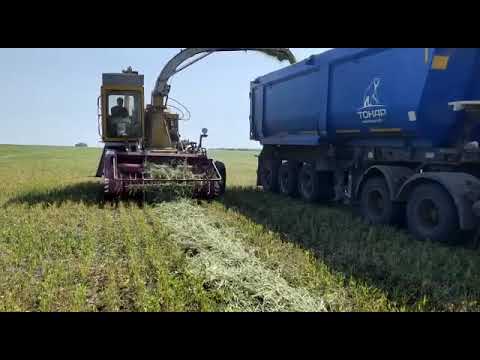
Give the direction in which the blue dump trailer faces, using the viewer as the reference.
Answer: facing the viewer and to the right of the viewer

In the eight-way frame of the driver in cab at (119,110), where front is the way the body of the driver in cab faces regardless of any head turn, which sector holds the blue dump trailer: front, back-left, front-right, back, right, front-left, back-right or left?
front-left

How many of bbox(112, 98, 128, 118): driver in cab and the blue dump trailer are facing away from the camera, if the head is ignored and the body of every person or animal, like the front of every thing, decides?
0

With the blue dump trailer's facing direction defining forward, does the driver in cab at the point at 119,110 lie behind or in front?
behind

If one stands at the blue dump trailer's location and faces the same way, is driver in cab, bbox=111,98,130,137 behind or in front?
behind

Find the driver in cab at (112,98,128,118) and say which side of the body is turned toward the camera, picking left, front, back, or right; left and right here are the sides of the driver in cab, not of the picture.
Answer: front

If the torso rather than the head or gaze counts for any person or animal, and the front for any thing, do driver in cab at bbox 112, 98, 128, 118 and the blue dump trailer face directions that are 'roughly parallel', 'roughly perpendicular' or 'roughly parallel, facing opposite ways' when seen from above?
roughly parallel
